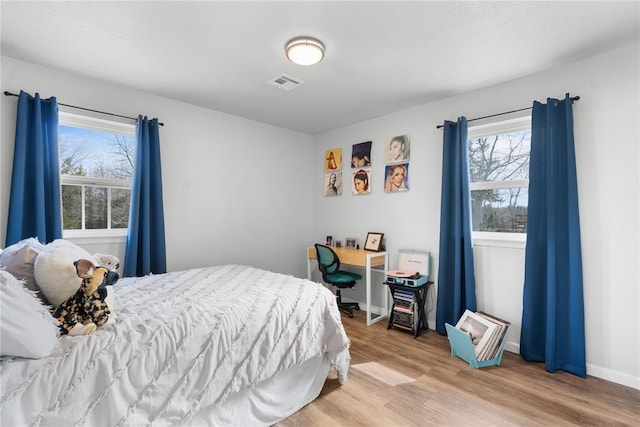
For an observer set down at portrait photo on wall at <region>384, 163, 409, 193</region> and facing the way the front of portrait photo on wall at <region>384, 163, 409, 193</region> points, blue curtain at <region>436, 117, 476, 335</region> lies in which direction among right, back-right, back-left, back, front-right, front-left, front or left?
left

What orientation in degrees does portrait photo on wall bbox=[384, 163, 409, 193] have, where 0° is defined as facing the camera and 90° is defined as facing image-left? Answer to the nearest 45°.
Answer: approximately 45°

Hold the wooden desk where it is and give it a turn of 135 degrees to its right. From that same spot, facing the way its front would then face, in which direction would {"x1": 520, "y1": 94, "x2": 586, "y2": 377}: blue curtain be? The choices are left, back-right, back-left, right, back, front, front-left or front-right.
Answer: back-right

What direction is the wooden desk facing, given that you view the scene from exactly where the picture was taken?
facing the viewer and to the left of the viewer

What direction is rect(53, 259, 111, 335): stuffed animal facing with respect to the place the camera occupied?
facing the viewer and to the right of the viewer

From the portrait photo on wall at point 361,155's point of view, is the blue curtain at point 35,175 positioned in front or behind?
in front

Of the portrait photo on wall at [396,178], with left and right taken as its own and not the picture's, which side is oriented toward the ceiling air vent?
front

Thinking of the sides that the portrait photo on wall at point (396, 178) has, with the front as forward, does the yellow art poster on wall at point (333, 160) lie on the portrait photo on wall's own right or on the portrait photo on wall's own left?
on the portrait photo on wall's own right

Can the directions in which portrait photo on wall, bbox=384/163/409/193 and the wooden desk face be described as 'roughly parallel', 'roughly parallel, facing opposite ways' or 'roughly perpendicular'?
roughly parallel
